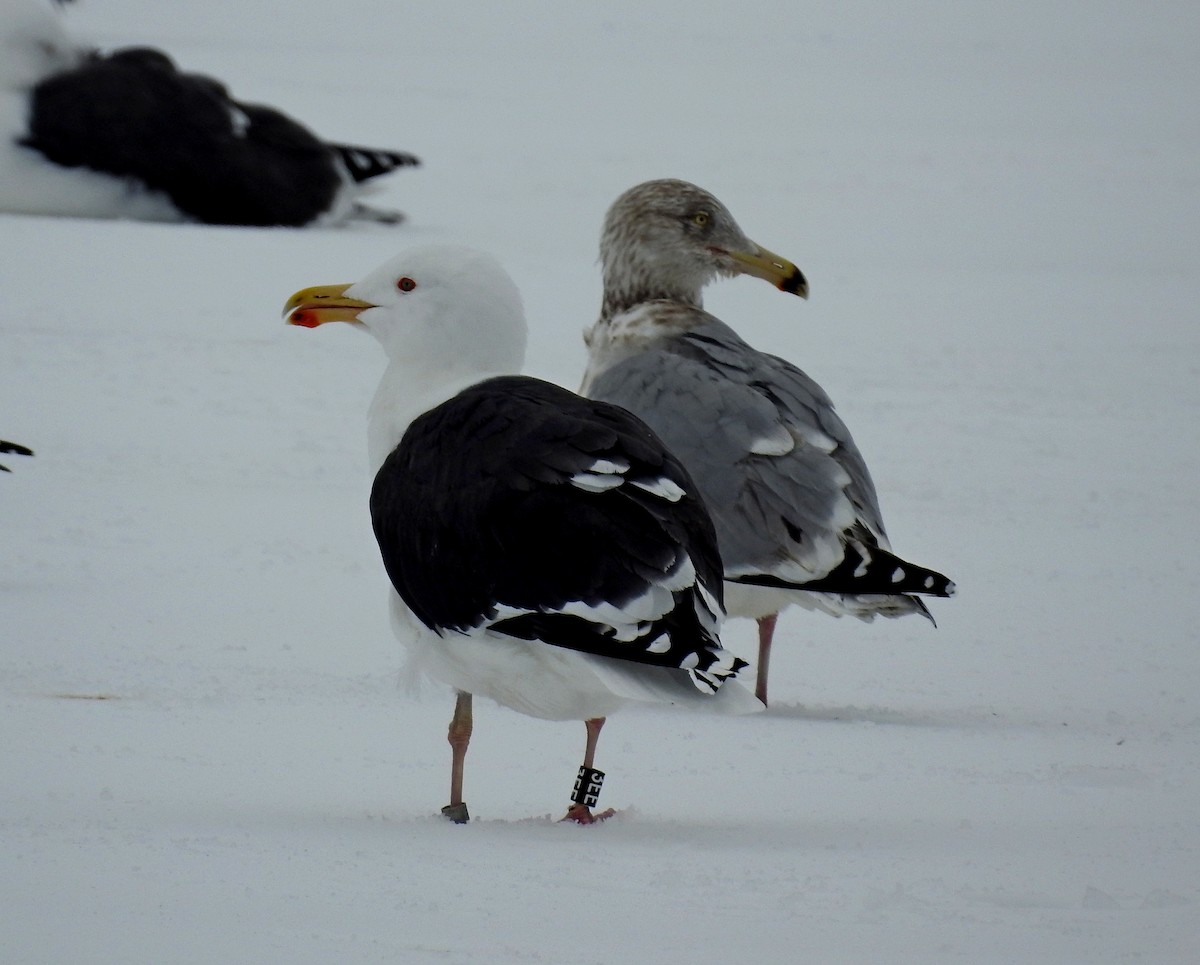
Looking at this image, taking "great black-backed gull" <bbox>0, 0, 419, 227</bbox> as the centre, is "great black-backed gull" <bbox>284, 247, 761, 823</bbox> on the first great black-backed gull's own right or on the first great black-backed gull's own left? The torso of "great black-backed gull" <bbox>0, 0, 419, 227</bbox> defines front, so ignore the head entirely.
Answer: on the first great black-backed gull's own left

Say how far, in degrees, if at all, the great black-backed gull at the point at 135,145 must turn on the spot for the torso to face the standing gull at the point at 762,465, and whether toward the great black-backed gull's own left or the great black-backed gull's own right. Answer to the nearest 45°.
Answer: approximately 90° to the great black-backed gull's own left

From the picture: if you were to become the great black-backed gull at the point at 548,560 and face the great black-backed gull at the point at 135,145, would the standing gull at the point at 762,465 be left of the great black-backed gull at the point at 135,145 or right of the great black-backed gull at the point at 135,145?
right

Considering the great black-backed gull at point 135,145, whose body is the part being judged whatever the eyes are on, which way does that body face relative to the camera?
to the viewer's left
